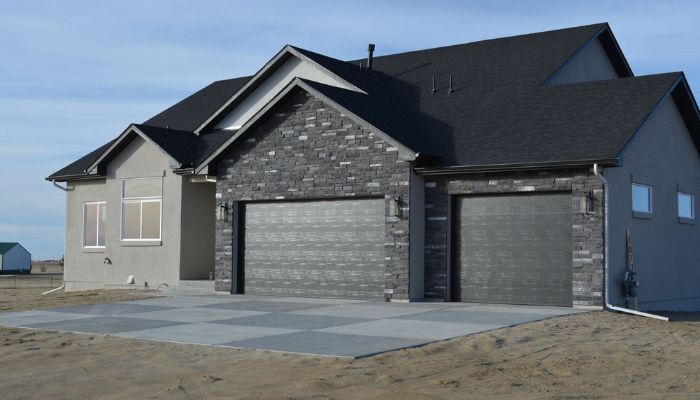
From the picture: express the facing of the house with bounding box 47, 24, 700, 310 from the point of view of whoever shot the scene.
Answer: facing the viewer and to the left of the viewer
